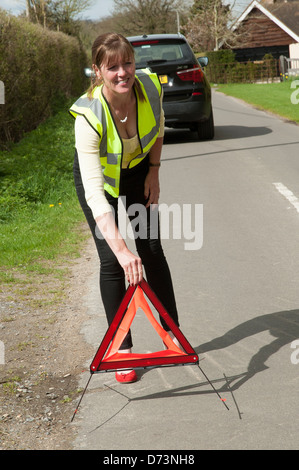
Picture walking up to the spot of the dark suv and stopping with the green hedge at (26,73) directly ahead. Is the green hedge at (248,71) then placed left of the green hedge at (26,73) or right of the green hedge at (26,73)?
right

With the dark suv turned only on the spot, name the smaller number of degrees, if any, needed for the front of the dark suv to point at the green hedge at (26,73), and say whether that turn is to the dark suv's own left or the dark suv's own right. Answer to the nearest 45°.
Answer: approximately 45° to the dark suv's own left

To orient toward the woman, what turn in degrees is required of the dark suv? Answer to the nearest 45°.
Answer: approximately 180°

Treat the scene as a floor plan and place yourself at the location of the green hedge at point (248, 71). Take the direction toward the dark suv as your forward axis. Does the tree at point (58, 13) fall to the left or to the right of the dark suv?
right

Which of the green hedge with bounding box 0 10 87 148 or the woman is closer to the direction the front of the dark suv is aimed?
the green hedge

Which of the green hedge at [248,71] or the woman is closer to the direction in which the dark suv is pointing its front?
the green hedge

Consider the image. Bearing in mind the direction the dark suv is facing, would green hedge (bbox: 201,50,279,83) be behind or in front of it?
in front

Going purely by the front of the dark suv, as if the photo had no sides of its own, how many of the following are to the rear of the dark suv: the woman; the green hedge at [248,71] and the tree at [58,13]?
1

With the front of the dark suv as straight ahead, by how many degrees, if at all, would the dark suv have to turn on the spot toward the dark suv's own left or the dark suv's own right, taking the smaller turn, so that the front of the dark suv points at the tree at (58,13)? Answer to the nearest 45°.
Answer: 0° — it already faces it

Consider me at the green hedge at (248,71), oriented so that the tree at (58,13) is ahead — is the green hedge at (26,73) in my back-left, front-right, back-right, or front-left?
front-left

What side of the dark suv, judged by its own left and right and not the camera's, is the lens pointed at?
back
